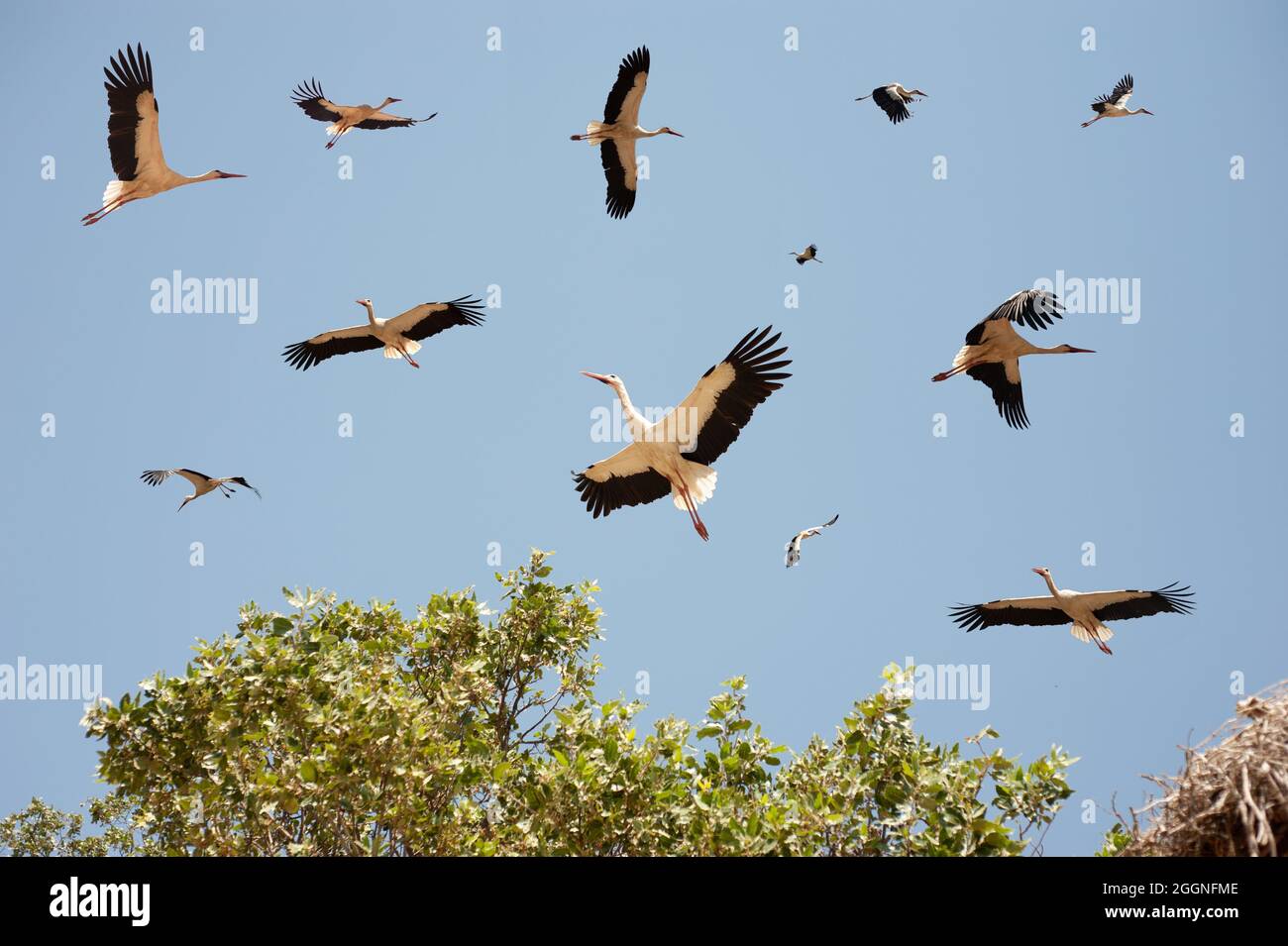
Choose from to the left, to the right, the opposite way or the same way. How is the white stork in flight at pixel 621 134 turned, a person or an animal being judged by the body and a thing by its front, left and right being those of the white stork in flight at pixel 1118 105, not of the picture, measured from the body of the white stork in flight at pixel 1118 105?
the same way

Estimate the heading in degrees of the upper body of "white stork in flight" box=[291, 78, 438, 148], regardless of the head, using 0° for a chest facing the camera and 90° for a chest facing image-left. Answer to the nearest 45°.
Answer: approximately 315°

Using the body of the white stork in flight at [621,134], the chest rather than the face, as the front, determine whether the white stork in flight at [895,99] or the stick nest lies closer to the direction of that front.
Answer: the white stork in flight

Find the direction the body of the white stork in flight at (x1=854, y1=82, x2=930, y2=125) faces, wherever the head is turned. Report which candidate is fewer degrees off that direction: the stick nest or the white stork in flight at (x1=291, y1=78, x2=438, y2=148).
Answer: the stick nest

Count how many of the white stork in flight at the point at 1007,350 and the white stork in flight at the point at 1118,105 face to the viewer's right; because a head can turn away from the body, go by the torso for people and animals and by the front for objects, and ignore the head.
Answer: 2

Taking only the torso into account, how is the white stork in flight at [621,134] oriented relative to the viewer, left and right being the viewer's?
facing to the right of the viewer

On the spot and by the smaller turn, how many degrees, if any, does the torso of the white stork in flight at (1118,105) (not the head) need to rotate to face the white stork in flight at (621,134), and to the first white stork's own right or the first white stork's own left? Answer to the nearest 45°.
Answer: approximately 135° to the first white stork's own right

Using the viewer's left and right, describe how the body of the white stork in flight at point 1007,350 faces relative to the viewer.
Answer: facing to the right of the viewer

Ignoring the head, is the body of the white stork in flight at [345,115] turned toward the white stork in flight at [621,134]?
yes

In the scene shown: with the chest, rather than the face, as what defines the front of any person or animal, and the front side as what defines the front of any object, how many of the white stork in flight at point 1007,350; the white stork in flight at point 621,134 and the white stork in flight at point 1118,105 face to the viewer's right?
3

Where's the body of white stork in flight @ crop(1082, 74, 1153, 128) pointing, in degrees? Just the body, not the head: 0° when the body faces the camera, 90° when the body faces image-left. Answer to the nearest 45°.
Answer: approximately 270°
